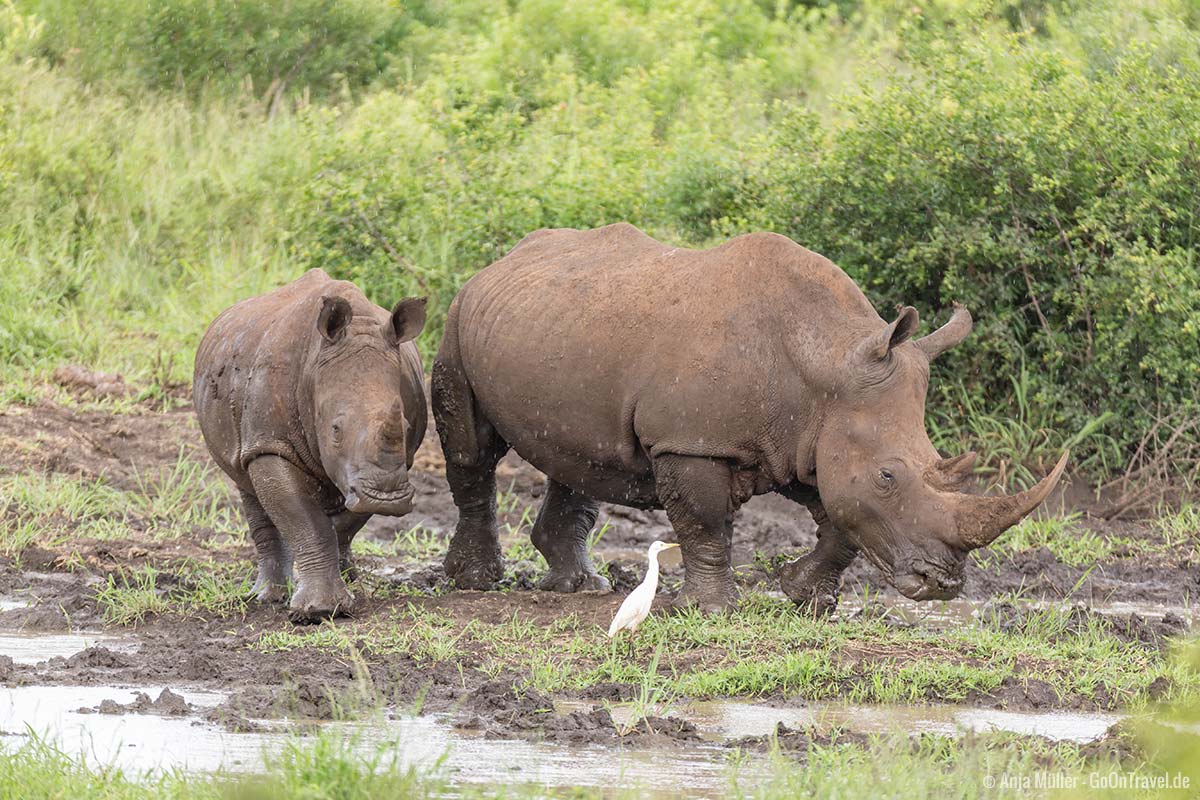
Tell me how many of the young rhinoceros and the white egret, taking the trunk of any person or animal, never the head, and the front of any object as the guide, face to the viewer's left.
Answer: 0

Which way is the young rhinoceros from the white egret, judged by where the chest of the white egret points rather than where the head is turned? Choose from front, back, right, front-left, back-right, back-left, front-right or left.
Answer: back-left

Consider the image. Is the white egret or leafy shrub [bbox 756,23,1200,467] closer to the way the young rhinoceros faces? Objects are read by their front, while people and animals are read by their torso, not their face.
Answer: the white egret

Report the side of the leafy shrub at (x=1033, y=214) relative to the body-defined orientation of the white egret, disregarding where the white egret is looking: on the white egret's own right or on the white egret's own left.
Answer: on the white egret's own left

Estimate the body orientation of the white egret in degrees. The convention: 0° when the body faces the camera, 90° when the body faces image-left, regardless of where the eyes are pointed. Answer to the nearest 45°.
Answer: approximately 270°

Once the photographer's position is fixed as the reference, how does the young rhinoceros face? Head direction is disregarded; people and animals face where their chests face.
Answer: facing the viewer and to the right of the viewer

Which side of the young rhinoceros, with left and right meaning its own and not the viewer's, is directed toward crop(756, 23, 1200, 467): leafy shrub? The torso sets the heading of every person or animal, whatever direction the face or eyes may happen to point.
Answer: left

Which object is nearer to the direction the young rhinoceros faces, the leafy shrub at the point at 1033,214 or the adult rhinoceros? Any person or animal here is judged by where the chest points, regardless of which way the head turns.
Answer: the adult rhinoceros

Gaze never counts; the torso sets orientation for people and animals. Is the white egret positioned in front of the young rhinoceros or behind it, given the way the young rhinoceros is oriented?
in front
